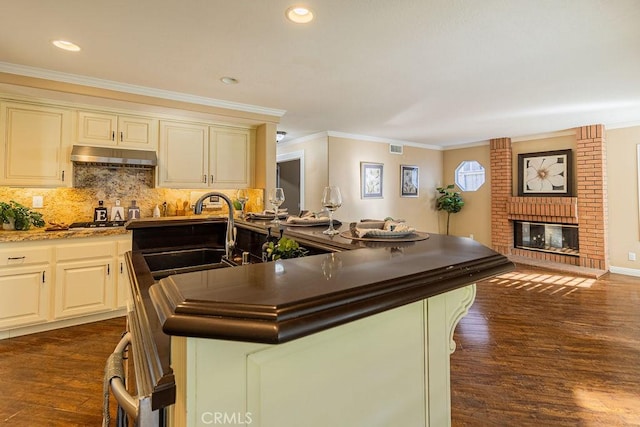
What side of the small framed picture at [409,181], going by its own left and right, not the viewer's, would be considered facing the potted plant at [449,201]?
left

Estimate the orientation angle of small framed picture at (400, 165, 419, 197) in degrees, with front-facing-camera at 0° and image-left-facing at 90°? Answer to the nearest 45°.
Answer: approximately 315°

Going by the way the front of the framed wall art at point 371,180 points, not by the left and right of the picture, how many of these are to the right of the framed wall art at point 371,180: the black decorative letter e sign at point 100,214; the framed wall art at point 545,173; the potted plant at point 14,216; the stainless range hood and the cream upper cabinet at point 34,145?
4

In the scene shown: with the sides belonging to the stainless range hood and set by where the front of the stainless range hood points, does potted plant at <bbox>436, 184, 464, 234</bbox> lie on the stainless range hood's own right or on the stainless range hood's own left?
on the stainless range hood's own left

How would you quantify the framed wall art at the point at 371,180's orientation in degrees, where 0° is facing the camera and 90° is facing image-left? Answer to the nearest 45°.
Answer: approximately 315°

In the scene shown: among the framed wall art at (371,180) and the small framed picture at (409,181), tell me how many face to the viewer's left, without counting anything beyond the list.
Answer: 0

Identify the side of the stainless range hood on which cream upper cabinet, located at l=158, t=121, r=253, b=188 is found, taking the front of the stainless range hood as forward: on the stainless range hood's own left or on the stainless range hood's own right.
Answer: on the stainless range hood's own left

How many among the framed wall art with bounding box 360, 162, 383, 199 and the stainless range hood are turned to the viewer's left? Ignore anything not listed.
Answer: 0

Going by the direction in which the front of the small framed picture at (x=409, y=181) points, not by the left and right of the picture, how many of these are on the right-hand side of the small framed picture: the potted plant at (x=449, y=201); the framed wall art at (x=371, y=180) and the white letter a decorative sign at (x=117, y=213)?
2
